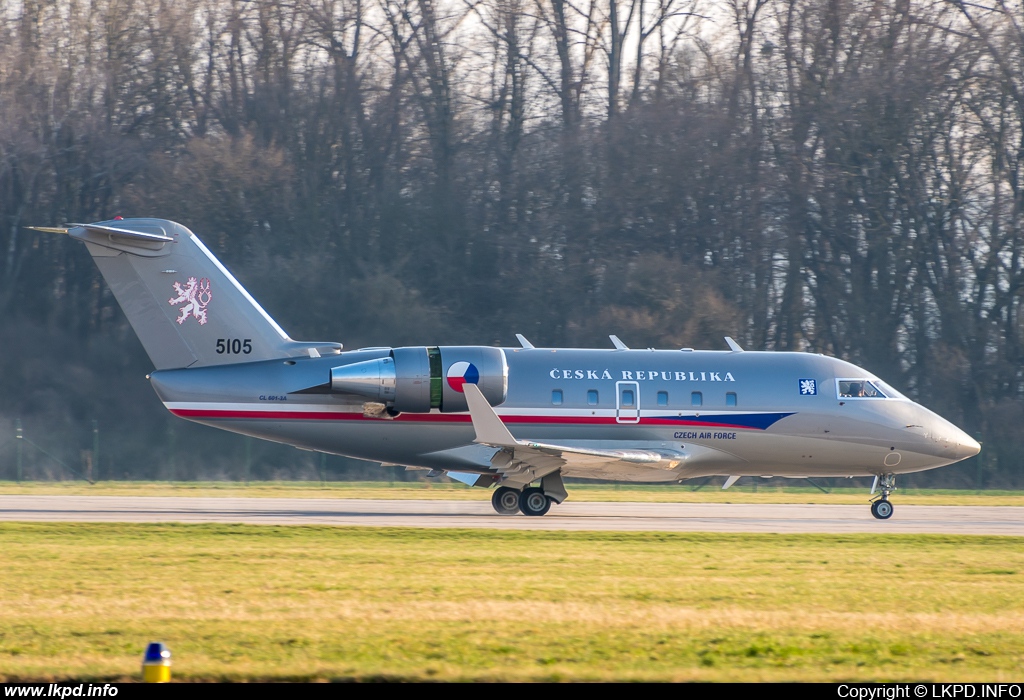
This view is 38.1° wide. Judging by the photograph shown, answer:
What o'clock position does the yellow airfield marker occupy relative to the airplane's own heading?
The yellow airfield marker is roughly at 3 o'clock from the airplane.

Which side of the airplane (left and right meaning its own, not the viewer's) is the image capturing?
right
